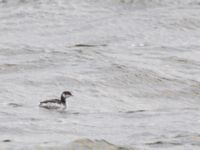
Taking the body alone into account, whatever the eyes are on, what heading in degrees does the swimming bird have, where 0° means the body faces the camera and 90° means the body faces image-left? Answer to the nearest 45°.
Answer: approximately 270°
